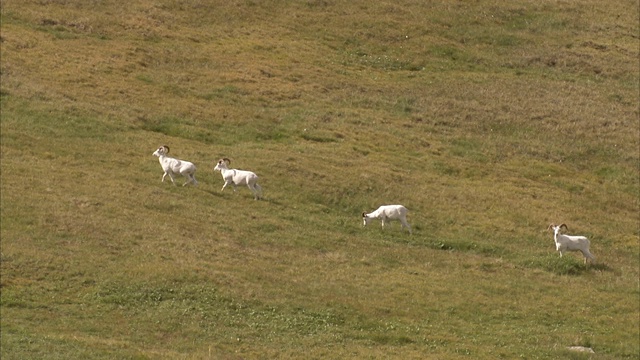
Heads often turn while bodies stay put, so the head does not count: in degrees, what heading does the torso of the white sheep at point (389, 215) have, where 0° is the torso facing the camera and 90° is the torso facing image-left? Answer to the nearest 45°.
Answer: approximately 90°

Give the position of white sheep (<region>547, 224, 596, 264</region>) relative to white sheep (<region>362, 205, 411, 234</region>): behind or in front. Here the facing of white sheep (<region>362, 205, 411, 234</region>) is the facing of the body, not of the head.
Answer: behind

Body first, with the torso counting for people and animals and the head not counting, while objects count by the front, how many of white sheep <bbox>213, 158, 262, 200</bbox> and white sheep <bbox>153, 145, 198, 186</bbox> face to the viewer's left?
2

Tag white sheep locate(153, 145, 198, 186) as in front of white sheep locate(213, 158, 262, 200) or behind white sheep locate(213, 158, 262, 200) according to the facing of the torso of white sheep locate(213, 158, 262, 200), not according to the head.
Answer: in front

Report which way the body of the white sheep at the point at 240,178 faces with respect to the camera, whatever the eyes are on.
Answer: to the viewer's left

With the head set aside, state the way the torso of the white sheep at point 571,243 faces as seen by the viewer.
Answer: to the viewer's left

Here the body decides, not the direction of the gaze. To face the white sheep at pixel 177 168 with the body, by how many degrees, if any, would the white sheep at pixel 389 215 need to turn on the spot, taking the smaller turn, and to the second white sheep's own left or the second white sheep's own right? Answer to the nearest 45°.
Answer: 0° — it already faces it

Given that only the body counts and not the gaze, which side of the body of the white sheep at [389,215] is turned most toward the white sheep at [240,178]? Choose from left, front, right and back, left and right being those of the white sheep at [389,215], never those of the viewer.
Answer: front

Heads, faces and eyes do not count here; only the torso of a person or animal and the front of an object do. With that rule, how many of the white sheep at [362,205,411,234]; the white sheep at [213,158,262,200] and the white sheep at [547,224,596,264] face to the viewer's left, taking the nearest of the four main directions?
3

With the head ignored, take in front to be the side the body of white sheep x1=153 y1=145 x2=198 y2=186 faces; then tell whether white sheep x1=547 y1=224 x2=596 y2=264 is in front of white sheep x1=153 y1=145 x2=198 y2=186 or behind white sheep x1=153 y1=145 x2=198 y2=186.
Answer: behind

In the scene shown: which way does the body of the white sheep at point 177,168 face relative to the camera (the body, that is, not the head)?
to the viewer's left

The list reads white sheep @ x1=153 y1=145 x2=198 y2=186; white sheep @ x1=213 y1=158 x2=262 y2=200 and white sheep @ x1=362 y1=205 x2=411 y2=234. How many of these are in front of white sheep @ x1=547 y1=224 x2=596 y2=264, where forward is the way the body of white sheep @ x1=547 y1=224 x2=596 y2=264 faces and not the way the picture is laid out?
3

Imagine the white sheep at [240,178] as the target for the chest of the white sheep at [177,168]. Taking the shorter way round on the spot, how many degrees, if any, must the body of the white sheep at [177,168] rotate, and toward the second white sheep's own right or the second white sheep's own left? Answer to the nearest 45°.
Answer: approximately 180°

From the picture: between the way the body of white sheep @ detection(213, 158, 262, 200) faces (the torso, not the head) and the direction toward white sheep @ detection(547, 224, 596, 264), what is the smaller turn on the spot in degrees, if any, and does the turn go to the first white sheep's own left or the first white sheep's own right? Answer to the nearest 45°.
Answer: approximately 180°
